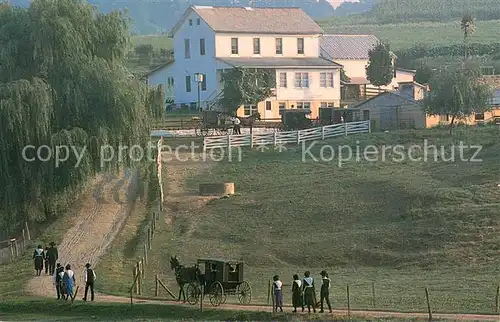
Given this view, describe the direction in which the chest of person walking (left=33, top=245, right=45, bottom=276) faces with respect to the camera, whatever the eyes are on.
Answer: away from the camera

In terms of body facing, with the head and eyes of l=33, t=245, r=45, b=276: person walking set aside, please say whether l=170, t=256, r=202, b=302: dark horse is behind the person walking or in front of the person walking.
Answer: behind

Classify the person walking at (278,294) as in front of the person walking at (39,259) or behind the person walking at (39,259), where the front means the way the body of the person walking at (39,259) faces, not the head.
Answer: behind
